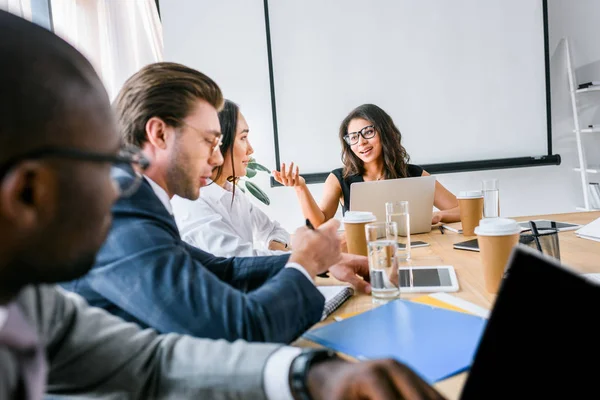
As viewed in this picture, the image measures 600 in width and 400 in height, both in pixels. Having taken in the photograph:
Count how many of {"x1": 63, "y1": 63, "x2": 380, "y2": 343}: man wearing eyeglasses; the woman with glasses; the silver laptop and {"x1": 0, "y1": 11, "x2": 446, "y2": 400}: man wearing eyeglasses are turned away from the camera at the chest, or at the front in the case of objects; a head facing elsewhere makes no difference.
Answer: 1

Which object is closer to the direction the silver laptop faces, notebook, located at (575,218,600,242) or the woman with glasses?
the woman with glasses

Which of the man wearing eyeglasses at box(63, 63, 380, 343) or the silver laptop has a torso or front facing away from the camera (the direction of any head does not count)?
the silver laptop

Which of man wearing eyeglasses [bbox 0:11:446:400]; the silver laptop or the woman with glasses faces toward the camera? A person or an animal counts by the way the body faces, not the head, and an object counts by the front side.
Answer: the woman with glasses

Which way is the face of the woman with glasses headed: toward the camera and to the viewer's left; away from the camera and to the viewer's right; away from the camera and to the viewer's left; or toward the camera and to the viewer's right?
toward the camera and to the viewer's left

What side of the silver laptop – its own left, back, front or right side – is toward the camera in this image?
back

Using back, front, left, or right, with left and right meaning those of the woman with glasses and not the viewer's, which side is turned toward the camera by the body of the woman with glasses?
front

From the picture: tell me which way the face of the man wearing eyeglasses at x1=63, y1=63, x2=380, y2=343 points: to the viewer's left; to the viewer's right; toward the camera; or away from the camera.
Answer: to the viewer's right

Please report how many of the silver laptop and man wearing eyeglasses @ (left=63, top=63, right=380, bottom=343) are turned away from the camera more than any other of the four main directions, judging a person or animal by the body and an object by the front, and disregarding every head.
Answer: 1

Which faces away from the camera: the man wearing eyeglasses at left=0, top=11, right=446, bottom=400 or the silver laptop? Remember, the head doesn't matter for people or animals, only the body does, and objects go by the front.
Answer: the silver laptop

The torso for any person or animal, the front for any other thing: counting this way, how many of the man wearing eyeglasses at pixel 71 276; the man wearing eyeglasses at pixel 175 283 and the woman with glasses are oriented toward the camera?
1

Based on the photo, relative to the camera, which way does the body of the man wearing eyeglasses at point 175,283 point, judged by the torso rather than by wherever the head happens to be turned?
to the viewer's right

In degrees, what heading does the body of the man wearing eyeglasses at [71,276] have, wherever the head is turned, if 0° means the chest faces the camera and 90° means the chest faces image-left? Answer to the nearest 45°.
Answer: approximately 270°

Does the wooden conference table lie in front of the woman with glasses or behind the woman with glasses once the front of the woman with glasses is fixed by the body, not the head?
in front

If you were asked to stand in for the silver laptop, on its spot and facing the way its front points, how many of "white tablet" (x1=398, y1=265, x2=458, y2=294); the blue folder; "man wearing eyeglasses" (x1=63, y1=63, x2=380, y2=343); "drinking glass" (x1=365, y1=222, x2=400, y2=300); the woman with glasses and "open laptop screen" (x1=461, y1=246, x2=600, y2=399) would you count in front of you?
1

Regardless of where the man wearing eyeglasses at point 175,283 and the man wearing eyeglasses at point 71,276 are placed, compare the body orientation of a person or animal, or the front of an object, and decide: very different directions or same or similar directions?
same or similar directions

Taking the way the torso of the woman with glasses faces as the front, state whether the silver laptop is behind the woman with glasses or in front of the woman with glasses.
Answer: in front

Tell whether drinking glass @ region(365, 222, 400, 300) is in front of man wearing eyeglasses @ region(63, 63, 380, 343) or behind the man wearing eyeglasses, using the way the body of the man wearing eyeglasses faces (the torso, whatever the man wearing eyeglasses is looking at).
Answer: in front

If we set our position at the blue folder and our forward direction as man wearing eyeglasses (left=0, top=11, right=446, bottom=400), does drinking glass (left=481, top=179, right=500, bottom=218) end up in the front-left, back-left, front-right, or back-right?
back-right
